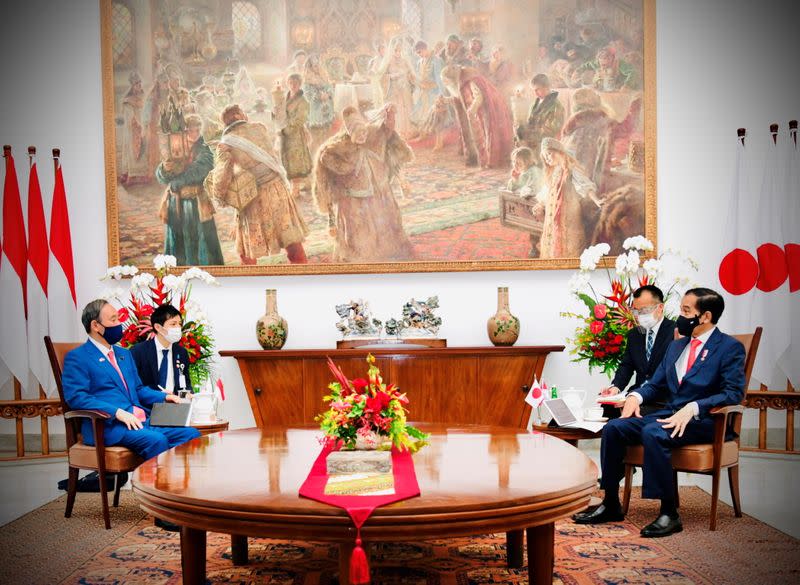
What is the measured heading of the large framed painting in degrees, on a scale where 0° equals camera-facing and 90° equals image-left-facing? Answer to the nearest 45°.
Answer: approximately 0°

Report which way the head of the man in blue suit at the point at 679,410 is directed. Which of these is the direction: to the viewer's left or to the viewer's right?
to the viewer's left

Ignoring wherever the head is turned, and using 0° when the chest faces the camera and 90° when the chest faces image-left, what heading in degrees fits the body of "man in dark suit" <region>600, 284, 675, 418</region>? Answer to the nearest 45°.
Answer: approximately 45°

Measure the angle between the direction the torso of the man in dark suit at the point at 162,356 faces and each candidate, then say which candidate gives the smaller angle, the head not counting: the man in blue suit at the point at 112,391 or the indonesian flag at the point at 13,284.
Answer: the man in blue suit

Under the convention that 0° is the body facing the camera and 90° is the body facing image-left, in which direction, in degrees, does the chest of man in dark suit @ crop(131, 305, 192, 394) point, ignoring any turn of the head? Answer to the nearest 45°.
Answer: approximately 315°

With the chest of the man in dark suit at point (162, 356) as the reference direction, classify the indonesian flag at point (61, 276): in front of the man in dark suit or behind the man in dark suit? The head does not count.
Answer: behind

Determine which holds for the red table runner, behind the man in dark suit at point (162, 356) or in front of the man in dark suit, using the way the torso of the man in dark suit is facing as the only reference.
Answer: in front

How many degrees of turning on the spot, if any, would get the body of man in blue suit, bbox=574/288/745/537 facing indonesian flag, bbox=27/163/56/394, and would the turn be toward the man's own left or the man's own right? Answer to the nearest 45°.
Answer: approximately 45° to the man's own right

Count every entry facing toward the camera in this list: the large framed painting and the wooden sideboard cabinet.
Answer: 2

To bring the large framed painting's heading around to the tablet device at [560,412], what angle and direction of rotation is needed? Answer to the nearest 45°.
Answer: approximately 45° to its left

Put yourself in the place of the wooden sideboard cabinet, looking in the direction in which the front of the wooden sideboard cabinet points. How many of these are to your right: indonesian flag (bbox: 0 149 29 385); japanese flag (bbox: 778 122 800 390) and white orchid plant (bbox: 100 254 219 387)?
2

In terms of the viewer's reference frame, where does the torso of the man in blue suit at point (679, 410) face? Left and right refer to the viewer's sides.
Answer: facing the viewer and to the left of the viewer

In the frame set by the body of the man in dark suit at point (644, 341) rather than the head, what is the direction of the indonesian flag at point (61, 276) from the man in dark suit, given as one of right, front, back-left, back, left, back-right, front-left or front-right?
front-right

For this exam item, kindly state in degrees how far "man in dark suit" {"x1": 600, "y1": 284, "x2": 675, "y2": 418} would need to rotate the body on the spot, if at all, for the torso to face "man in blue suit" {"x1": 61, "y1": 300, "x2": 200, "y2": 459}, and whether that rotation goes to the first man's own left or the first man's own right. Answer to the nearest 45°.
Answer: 0° — they already face them

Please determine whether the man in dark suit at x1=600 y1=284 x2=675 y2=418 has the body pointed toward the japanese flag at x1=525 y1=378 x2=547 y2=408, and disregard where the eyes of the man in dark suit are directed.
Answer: yes

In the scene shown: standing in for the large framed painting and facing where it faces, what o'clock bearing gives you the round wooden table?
The round wooden table is roughly at 12 o'clock from the large framed painting.

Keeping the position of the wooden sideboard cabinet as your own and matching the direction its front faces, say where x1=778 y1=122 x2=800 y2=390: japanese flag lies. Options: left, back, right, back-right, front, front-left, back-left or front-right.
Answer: left

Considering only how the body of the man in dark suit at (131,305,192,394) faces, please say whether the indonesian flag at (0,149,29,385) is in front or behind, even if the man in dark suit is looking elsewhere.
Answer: behind

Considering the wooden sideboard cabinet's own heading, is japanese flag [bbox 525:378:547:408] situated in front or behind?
in front
